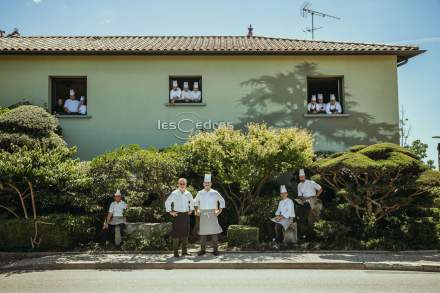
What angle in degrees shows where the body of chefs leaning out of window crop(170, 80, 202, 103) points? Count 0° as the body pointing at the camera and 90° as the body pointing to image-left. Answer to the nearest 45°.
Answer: approximately 0°

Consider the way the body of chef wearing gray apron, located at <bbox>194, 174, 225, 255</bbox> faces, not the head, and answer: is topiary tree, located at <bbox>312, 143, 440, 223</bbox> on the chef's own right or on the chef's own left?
on the chef's own left

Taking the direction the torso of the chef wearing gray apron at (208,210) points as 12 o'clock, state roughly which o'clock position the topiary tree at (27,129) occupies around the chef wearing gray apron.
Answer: The topiary tree is roughly at 4 o'clock from the chef wearing gray apron.

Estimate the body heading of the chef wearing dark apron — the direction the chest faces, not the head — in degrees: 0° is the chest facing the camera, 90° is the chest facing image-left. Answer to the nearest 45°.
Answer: approximately 0°

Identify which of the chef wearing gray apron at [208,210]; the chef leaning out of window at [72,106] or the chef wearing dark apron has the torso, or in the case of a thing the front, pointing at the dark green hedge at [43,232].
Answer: the chef leaning out of window

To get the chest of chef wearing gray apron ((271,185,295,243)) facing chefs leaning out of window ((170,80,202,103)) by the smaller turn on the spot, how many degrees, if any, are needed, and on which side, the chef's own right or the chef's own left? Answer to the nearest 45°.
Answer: approximately 90° to the chef's own right

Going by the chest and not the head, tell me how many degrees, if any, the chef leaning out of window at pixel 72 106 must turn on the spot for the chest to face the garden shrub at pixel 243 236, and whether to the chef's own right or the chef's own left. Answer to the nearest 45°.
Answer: approximately 45° to the chef's own left

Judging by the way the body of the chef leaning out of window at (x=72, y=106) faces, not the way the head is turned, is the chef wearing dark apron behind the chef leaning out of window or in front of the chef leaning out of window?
in front

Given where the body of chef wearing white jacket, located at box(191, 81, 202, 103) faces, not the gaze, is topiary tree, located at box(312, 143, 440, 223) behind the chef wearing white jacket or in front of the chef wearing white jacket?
in front

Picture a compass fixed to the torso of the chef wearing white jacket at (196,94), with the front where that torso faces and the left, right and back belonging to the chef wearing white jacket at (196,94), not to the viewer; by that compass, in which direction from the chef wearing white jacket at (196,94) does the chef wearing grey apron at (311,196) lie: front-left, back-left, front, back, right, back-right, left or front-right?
front-left

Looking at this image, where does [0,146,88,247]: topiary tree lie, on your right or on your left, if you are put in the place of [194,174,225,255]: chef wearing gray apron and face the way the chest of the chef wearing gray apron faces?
on your right
